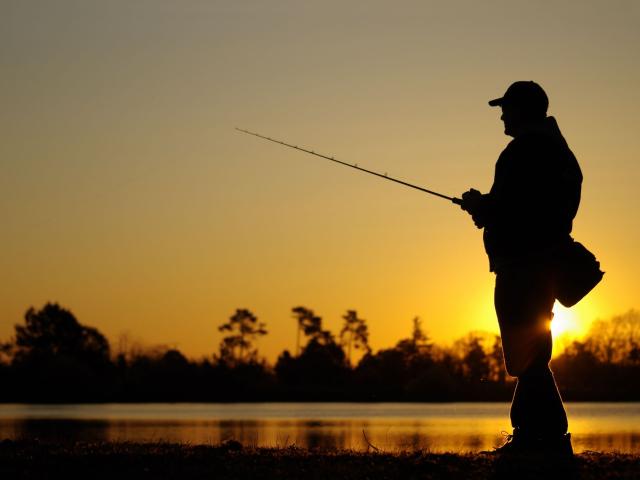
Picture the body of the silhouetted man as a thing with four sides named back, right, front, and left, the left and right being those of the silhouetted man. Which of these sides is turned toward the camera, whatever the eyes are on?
left

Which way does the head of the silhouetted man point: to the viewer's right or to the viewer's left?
to the viewer's left
